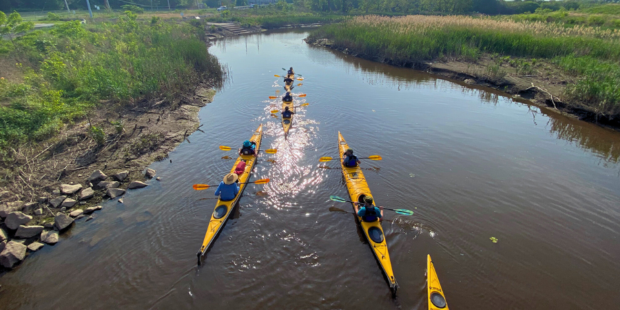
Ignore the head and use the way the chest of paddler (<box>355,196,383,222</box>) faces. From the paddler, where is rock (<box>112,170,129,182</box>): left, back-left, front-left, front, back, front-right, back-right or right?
left

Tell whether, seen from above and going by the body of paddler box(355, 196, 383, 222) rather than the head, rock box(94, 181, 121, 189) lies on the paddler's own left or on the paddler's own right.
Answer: on the paddler's own left

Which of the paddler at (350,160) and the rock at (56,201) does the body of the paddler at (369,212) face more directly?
the paddler

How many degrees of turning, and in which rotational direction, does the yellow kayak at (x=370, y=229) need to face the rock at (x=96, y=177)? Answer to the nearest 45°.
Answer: approximately 90° to its left

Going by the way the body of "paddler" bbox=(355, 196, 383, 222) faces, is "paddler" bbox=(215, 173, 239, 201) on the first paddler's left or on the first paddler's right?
on the first paddler's left

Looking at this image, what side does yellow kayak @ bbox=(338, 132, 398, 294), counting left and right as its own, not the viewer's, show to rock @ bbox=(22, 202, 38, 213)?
left

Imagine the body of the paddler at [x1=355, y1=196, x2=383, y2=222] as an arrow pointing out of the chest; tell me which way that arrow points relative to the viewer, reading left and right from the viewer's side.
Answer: facing away from the viewer

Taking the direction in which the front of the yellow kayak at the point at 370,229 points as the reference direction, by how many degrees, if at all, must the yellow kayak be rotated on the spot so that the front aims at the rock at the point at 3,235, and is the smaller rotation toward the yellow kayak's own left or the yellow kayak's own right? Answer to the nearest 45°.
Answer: approximately 90° to the yellow kayak's own left

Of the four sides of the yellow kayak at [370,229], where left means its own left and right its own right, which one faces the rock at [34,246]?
left

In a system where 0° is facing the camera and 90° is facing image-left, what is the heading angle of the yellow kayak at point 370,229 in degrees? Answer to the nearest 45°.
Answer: approximately 180°

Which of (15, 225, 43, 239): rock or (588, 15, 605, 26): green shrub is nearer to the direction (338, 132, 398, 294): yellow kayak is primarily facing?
the green shrub

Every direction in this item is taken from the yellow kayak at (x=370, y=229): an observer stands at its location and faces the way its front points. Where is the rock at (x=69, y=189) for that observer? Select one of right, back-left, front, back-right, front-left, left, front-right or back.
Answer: left

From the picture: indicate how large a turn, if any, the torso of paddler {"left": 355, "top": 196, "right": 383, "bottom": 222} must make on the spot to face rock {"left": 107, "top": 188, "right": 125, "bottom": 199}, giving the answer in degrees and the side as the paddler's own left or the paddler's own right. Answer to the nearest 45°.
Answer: approximately 90° to the paddler's own left

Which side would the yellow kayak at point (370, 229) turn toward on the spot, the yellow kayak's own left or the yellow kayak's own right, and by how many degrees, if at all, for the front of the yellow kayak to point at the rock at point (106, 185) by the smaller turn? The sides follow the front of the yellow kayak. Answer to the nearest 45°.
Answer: approximately 90° to the yellow kayak's own left
